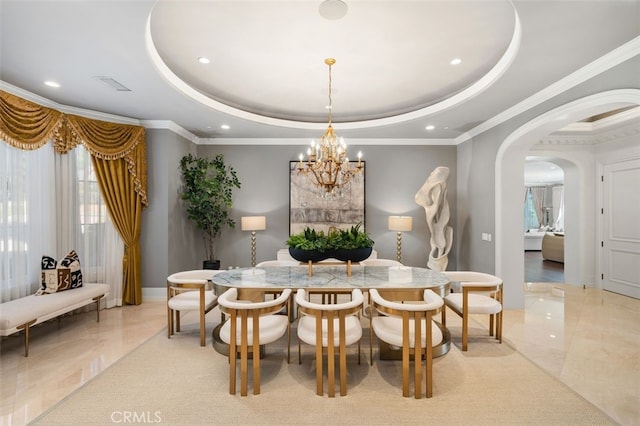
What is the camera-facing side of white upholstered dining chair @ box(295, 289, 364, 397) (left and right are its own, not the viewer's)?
back

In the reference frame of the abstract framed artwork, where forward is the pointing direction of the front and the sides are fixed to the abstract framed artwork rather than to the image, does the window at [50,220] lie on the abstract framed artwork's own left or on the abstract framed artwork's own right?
on the abstract framed artwork's own right

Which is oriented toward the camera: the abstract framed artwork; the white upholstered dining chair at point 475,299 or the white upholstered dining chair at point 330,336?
the abstract framed artwork

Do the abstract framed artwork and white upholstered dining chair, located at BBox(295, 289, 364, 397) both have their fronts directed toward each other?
yes

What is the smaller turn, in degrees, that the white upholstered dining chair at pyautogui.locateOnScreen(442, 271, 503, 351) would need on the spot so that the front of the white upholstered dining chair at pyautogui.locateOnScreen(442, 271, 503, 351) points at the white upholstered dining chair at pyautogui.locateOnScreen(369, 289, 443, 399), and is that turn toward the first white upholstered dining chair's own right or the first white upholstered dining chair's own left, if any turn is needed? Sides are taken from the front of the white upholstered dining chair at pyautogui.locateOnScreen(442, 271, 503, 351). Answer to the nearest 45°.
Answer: approximately 90° to the first white upholstered dining chair's own left

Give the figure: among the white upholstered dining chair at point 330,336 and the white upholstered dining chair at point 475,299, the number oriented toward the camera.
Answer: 0

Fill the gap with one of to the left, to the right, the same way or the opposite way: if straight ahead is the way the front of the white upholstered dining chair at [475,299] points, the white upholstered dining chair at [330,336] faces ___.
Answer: to the right

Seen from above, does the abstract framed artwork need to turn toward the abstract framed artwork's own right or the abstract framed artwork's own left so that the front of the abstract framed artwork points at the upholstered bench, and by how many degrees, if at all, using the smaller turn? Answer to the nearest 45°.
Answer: approximately 45° to the abstract framed artwork's own right

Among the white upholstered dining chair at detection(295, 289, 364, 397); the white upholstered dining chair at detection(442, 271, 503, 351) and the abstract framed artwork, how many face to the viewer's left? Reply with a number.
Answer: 1

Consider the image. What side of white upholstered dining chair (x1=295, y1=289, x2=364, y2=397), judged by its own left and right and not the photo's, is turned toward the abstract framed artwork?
front

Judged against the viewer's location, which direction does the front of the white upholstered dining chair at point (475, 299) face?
facing to the left of the viewer

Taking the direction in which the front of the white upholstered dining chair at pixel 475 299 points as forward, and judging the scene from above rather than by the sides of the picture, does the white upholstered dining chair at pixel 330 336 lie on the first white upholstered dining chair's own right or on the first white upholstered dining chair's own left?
on the first white upholstered dining chair's own left

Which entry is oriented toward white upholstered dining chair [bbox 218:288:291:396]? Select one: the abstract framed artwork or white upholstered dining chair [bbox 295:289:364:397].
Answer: the abstract framed artwork

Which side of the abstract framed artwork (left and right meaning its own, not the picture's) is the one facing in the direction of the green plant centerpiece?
front

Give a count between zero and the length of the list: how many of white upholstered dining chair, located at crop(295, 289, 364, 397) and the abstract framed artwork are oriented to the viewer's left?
0
